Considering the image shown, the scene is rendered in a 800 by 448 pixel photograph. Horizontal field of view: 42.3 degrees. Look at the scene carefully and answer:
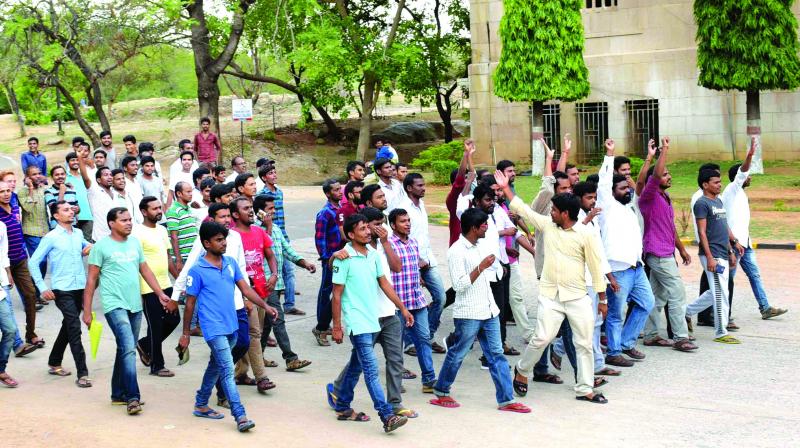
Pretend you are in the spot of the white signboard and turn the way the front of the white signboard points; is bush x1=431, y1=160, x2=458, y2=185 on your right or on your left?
on your left

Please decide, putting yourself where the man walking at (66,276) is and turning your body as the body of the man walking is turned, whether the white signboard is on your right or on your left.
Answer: on your left

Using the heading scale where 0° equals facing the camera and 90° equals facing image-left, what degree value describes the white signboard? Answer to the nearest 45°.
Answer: approximately 0°

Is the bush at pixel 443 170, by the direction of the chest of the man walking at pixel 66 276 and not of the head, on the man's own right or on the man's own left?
on the man's own left

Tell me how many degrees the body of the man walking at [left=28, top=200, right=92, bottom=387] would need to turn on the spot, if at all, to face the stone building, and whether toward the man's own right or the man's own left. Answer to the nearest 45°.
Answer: approximately 90° to the man's own left

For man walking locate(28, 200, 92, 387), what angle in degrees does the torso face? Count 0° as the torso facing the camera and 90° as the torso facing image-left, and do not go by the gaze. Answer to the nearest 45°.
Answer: approximately 315°

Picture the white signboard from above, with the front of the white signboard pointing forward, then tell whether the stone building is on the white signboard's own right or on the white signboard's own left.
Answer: on the white signboard's own left

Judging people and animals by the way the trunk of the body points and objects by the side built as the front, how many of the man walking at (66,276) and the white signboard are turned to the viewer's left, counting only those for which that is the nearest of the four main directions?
0
